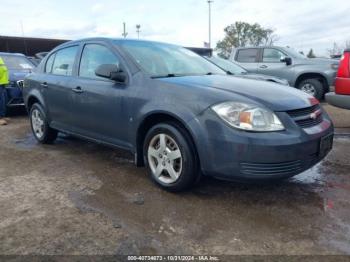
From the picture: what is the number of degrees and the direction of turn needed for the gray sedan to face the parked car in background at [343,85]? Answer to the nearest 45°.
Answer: approximately 90° to its left

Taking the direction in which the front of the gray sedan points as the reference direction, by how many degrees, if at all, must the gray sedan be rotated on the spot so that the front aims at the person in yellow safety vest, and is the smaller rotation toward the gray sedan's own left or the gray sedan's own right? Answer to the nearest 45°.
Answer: approximately 180°

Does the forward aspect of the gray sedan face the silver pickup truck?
no

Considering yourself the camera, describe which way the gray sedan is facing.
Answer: facing the viewer and to the right of the viewer

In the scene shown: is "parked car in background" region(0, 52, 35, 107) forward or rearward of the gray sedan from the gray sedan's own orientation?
rearward
